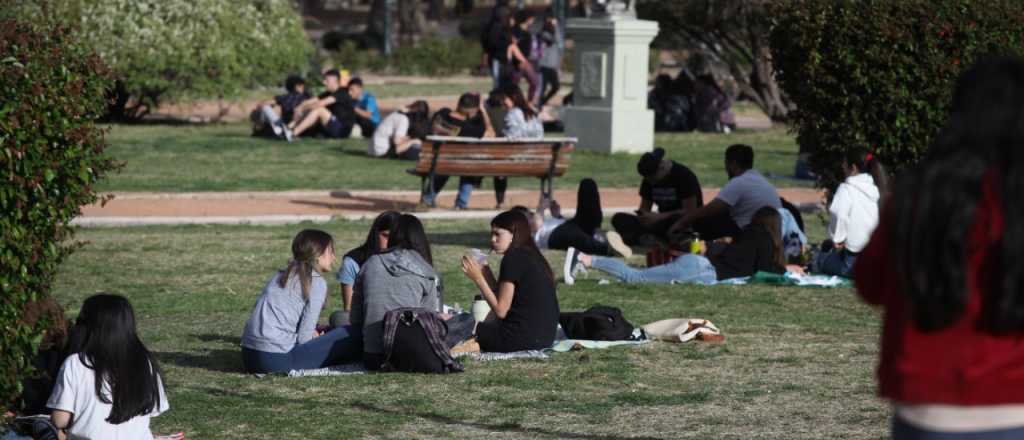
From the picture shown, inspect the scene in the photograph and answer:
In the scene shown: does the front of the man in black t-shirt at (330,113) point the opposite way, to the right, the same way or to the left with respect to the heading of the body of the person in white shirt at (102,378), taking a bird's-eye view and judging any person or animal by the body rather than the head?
to the left

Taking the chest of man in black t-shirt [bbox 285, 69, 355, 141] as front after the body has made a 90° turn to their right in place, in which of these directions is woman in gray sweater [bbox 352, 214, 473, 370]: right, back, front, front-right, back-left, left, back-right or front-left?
back

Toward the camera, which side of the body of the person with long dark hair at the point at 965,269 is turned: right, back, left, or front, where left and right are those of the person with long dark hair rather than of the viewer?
back

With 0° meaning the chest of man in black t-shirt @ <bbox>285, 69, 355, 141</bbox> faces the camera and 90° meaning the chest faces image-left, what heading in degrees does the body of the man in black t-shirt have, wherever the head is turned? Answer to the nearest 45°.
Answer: approximately 90°

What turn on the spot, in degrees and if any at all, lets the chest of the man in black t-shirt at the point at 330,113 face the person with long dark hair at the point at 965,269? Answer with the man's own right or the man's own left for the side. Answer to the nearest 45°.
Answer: approximately 90° to the man's own left
